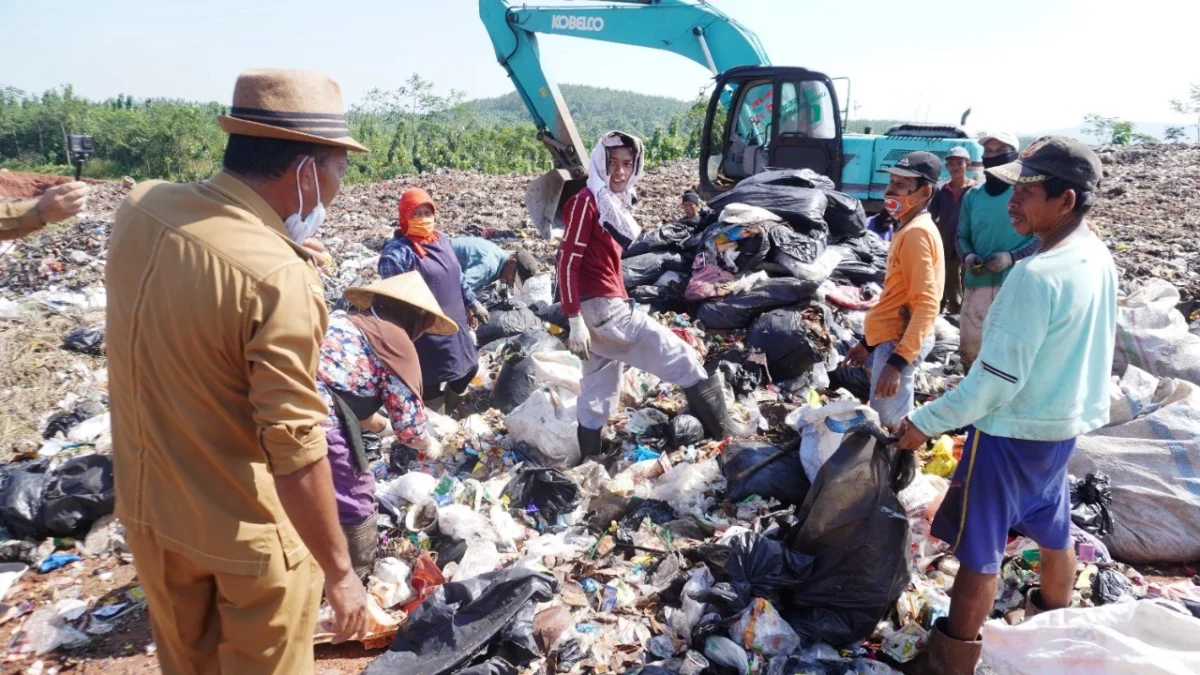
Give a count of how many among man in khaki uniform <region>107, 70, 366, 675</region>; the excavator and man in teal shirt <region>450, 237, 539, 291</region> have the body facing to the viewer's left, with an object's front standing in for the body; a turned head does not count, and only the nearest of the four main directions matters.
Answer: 1

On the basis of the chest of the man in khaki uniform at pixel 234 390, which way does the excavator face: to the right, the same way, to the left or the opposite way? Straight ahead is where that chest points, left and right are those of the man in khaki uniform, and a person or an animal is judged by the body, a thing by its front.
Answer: to the left

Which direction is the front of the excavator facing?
to the viewer's left

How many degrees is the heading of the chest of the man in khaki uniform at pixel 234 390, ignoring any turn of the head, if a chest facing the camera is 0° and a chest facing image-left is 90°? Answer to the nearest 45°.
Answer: approximately 225°

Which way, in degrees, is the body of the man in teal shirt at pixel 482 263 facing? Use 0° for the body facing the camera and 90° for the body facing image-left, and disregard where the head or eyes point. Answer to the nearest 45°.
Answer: approximately 270°

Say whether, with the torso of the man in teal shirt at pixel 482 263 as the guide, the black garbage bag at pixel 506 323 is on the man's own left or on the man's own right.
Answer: on the man's own right

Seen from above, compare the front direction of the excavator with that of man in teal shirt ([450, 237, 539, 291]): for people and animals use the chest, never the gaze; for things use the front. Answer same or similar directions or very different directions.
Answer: very different directions

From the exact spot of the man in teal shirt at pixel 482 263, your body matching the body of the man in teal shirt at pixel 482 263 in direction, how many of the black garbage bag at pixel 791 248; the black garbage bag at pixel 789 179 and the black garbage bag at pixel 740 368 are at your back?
0

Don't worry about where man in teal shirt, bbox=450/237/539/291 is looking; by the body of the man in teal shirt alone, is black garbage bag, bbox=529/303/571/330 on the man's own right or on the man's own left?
on the man's own right

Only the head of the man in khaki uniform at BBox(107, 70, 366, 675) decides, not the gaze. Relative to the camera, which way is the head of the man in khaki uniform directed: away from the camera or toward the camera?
away from the camera

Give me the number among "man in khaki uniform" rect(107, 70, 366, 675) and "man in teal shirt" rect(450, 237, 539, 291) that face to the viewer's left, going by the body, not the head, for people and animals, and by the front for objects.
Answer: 0

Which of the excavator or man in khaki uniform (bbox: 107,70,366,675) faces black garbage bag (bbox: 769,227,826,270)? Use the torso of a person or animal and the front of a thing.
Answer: the man in khaki uniform

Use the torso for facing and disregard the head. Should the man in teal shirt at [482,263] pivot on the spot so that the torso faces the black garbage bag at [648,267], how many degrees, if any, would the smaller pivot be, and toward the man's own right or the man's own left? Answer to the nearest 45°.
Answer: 0° — they already face it

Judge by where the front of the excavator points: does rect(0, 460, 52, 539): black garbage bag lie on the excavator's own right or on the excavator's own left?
on the excavator's own left

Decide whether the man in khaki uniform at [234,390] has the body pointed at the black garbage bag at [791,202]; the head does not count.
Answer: yes
